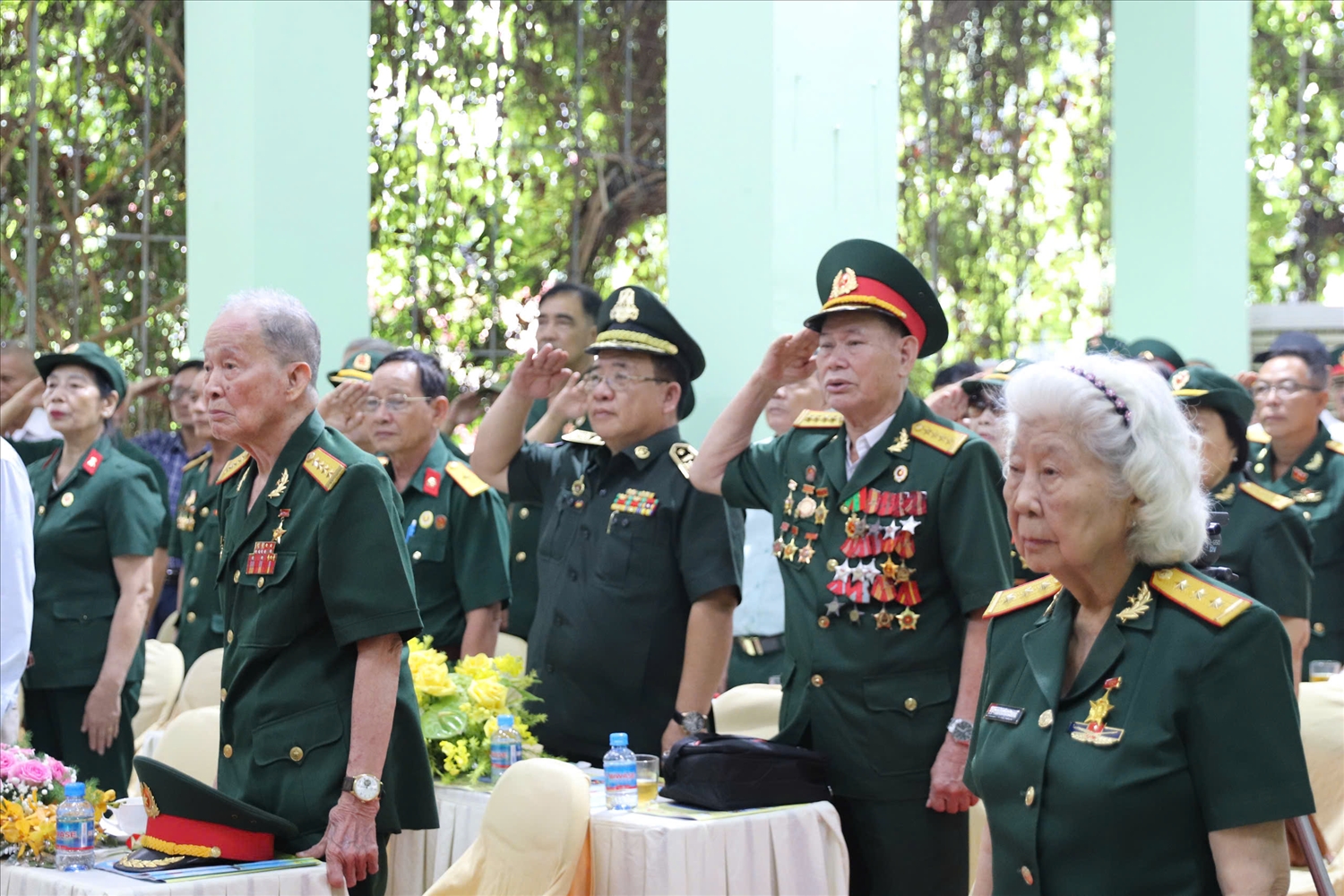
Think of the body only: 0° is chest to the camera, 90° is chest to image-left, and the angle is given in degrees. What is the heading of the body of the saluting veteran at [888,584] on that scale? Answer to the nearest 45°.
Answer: approximately 45°

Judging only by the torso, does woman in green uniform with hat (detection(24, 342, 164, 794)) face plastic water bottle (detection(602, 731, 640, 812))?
no

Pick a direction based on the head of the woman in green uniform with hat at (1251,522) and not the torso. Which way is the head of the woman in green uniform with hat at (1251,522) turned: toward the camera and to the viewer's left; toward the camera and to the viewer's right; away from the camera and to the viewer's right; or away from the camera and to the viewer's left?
toward the camera and to the viewer's left

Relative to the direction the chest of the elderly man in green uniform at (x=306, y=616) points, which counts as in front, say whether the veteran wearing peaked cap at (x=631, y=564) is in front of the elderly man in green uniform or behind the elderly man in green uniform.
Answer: behind

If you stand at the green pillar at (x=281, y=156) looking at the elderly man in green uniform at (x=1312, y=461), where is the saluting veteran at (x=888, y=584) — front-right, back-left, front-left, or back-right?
front-right

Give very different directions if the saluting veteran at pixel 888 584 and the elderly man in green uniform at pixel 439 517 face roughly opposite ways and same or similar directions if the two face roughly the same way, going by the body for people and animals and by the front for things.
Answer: same or similar directions

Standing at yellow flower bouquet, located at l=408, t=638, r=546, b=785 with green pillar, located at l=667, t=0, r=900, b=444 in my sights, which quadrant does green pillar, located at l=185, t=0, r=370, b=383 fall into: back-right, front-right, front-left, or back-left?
front-left

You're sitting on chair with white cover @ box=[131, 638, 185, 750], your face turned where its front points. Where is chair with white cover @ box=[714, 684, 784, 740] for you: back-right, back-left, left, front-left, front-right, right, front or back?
left

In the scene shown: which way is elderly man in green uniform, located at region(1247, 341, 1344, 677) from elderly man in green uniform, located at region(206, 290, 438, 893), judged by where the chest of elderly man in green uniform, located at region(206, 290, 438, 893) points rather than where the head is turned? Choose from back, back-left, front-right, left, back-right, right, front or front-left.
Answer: back

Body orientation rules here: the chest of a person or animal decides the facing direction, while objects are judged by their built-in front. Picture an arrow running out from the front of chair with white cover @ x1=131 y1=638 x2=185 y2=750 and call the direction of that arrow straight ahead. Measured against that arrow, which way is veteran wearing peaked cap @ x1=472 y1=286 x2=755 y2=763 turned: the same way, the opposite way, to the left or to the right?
the same way

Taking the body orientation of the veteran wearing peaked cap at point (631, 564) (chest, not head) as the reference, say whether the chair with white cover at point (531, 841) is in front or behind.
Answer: in front

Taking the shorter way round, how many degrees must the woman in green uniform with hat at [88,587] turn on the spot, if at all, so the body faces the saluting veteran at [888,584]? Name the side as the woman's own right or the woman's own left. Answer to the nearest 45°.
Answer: approximately 90° to the woman's own left

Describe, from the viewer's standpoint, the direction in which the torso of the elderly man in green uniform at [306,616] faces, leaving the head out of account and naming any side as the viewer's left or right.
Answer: facing the viewer and to the left of the viewer

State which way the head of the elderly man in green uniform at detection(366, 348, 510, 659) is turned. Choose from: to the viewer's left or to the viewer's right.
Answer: to the viewer's left

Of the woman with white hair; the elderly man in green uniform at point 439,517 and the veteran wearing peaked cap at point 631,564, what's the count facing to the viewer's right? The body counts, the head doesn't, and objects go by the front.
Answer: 0

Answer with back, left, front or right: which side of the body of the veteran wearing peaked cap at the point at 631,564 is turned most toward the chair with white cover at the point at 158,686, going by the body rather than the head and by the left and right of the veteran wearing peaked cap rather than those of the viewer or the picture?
right

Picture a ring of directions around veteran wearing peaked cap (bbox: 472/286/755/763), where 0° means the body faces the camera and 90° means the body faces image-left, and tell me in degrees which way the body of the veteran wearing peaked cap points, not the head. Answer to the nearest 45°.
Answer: approximately 45°

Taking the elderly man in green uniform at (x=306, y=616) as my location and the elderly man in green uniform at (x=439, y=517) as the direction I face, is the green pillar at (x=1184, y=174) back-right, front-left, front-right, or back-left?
front-right

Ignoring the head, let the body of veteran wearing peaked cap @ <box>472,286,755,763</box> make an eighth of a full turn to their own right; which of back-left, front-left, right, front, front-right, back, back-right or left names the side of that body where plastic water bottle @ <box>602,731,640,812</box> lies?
left
